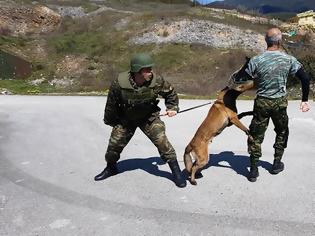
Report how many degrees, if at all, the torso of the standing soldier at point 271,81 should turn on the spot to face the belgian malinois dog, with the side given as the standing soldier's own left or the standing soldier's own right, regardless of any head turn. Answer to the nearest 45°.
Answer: approximately 90° to the standing soldier's own left

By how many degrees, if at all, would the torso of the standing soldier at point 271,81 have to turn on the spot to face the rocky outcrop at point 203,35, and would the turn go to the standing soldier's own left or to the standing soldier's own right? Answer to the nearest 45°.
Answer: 0° — they already face it

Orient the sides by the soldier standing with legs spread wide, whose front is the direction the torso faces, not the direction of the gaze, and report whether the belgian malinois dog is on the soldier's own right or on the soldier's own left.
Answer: on the soldier's own left

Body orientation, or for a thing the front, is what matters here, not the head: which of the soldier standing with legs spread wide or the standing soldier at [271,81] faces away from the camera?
the standing soldier

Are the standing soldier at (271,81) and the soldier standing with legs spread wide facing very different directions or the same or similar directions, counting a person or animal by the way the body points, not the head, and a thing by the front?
very different directions

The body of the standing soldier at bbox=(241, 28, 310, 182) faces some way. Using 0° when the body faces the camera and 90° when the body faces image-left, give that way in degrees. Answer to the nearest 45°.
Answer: approximately 180°

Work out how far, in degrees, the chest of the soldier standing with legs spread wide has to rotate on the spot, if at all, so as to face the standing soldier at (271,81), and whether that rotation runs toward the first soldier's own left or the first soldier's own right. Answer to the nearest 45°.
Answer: approximately 90° to the first soldier's own left
